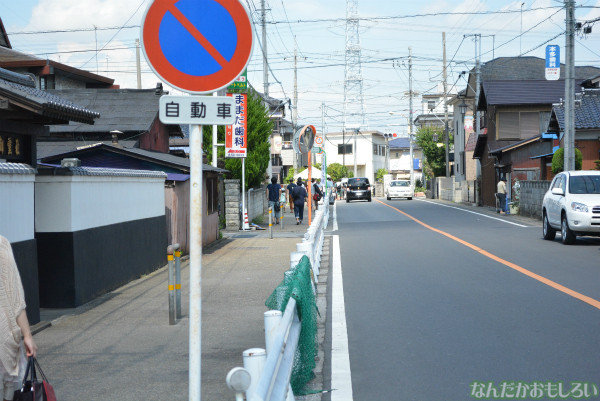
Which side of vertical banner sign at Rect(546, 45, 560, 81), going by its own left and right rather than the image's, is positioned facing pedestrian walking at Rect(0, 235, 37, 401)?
front

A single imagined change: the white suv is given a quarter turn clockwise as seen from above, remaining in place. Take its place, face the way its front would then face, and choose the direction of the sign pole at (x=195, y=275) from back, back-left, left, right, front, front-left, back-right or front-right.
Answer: front-left

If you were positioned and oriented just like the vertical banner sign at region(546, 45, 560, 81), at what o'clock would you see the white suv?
The white suv is roughly at 12 o'clock from the vertical banner sign.

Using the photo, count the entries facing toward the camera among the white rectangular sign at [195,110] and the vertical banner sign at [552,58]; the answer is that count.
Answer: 2

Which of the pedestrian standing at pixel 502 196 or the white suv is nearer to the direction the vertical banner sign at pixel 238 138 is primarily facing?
the white suv

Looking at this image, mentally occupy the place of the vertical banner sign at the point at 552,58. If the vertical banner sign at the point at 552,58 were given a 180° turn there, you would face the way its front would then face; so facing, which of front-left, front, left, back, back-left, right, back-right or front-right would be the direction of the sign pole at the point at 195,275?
back

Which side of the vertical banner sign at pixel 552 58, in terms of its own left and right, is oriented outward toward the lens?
front

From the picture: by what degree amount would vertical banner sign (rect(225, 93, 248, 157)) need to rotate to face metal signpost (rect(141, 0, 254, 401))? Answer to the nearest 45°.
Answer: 0° — it already faces it

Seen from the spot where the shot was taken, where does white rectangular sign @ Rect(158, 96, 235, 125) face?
facing the viewer

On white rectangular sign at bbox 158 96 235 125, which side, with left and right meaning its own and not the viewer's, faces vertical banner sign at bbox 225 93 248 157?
back

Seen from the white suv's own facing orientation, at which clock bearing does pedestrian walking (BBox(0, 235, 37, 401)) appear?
The pedestrian walking is roughly at 2 o'clock from the white suv.
